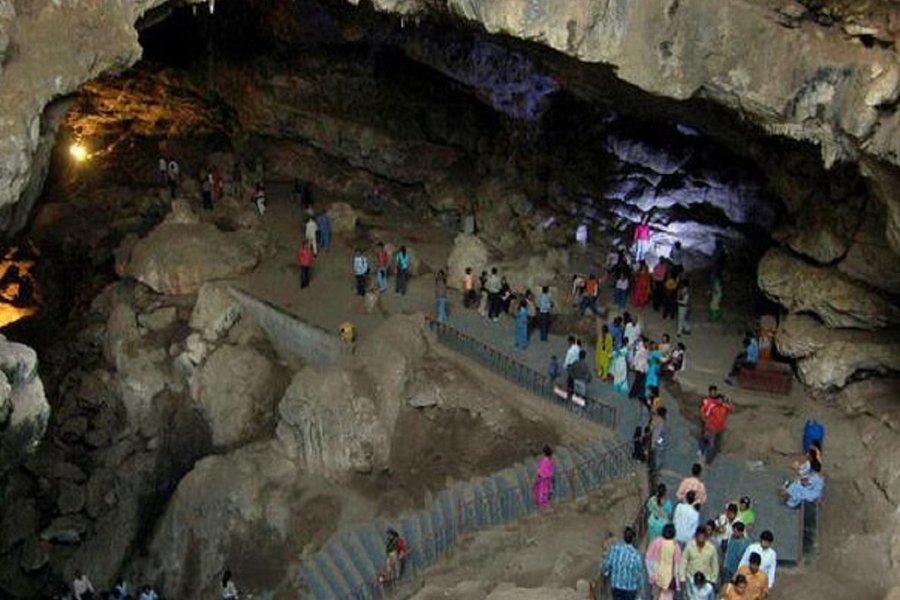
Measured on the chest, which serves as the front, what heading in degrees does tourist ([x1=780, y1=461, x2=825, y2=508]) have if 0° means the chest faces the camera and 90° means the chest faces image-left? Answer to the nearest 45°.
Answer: approximately 90°

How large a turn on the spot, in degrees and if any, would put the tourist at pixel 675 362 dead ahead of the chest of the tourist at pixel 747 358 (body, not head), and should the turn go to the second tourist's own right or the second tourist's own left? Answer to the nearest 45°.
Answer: approximately 45° to the second tourist's own left

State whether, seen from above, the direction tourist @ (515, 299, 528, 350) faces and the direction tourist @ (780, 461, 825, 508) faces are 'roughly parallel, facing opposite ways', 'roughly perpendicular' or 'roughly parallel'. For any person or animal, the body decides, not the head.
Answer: roughly perpendicular

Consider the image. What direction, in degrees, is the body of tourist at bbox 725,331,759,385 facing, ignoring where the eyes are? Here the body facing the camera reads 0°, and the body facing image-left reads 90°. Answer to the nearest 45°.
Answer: approximately 90°

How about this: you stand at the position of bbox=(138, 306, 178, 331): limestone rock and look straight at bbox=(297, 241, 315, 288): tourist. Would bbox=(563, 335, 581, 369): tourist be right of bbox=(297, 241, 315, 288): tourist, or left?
right

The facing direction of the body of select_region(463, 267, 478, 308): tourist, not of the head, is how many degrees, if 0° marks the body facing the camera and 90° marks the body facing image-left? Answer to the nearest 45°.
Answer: approximately 180°

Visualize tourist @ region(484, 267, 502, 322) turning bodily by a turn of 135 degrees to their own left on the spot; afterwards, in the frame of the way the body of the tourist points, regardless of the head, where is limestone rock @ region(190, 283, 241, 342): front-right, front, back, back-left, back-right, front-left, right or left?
front-right

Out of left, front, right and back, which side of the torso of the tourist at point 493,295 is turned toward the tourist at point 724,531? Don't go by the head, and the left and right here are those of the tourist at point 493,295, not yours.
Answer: front
